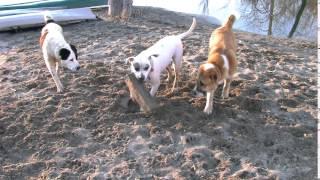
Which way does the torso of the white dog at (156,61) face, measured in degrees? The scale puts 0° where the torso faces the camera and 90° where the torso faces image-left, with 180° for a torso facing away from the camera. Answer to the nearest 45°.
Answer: approximately 45°

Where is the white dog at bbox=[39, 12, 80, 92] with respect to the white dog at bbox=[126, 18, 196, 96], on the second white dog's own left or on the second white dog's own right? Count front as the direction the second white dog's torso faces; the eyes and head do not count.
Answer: on the second white dog's own right

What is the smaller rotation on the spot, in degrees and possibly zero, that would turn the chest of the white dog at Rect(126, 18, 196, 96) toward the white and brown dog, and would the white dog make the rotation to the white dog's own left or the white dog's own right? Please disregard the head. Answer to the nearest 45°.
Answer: approximately 135° to the white dog's own left

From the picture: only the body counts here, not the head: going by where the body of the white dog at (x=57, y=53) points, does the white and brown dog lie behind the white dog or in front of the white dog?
in front

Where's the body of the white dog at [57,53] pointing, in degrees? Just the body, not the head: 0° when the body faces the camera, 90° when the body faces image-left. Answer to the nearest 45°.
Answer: approximately 315°

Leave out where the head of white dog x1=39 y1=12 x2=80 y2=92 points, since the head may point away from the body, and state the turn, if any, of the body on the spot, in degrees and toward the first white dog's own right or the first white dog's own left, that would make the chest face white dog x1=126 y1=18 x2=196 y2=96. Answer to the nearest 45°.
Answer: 0° — it already faces it

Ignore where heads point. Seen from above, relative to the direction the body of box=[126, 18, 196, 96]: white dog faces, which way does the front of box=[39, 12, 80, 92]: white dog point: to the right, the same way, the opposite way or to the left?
to the left

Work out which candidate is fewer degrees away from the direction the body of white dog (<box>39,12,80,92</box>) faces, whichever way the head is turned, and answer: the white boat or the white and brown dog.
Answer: the white and brown dog

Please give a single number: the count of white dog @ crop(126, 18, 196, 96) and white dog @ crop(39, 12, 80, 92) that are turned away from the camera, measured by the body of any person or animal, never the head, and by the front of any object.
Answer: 0

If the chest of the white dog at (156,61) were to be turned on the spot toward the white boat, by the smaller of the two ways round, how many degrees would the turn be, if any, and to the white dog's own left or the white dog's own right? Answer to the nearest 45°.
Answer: approximately 90° to the white dog's own right
